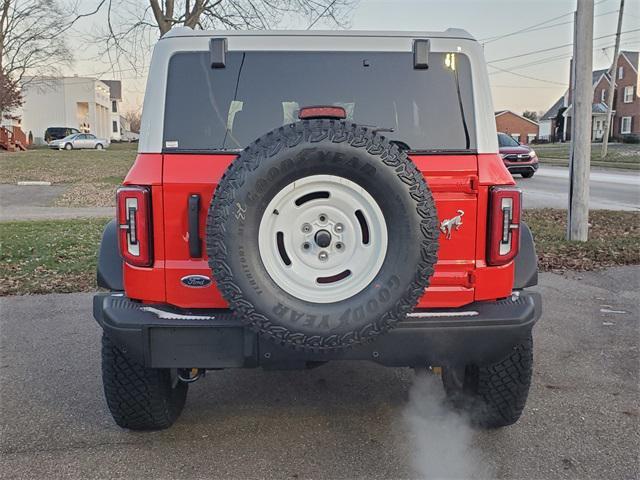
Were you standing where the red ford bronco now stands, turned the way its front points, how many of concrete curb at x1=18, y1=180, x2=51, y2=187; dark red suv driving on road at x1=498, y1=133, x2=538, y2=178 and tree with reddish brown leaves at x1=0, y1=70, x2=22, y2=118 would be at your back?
0

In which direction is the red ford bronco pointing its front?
away from the camera

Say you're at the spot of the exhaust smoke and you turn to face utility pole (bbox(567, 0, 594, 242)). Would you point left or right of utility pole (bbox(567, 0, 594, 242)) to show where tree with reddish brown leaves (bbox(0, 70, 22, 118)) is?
left

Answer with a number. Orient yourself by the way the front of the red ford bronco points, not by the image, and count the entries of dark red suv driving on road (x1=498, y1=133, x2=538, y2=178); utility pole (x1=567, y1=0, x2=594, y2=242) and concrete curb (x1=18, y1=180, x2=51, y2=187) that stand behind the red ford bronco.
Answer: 0

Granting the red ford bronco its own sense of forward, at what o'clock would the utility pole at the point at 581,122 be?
The utility pole is roughly at 1 o'clock from the red ford bronco.

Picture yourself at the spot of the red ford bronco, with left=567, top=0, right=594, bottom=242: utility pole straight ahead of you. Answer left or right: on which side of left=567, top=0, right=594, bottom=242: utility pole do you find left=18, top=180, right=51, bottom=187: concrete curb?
left

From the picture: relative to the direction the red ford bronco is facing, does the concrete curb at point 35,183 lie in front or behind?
in front

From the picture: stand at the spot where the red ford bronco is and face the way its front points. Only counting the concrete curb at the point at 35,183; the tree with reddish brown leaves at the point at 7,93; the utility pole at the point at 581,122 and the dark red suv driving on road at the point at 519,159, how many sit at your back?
0

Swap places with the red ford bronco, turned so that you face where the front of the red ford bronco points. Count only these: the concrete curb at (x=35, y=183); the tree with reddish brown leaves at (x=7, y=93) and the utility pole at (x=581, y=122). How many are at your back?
0

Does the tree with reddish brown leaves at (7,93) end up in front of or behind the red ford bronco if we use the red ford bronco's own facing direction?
in front

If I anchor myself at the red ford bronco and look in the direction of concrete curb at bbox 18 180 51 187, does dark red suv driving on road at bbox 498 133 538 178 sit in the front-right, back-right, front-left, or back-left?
front-right
